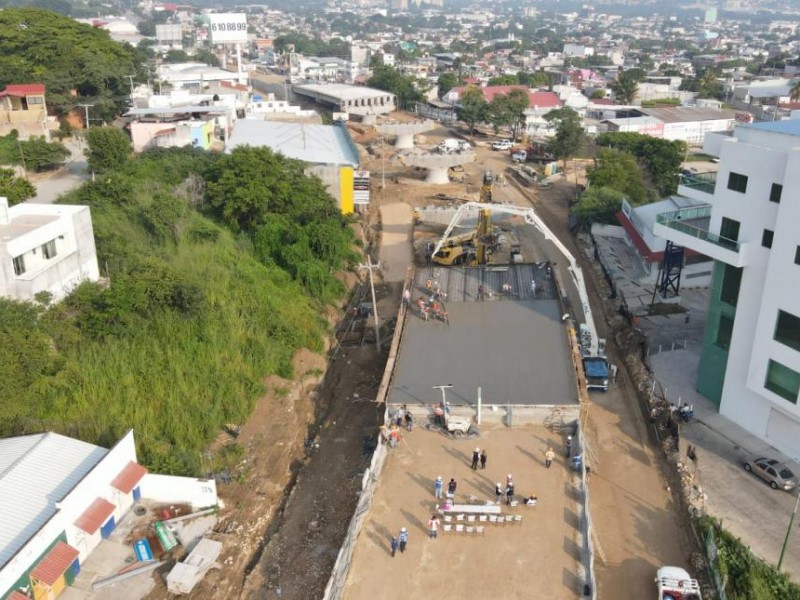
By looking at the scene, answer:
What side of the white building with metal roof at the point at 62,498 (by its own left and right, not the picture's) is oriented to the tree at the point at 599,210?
left

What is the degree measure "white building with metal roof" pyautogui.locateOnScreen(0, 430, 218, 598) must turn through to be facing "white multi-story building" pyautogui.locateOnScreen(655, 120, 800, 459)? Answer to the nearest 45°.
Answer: approximately 45° to its left

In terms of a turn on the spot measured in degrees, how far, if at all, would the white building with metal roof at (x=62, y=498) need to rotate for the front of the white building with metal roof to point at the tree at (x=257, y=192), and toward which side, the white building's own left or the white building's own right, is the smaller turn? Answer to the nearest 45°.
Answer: approximately 90° to the white building's own left

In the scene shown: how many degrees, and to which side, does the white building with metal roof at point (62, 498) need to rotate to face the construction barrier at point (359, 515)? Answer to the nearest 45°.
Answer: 0° — it already faces it

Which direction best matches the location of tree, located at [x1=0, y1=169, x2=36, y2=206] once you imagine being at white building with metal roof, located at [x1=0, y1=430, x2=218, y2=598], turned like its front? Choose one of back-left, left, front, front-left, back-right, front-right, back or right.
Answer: back-left

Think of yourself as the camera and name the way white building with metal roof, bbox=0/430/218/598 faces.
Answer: facing the viewer and to the right of the viewer

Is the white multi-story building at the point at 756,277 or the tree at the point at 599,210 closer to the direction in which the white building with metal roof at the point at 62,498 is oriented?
the white multi-story building

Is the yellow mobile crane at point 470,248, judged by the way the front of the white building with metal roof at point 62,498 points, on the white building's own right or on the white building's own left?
on the white building's own left

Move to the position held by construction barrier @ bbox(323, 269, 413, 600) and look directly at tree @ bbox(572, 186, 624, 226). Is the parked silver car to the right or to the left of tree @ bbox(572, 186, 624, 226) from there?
right

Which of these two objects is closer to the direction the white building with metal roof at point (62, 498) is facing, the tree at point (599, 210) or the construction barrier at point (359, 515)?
the construction barrier

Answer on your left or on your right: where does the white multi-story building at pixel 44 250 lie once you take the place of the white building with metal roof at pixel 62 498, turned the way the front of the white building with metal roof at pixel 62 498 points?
on your left

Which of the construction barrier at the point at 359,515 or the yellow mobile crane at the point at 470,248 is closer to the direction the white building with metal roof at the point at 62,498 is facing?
the construction barrier

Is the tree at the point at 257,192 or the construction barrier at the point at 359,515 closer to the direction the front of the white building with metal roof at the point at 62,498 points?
the construction barrier

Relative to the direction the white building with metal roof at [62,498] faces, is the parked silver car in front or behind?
in front
